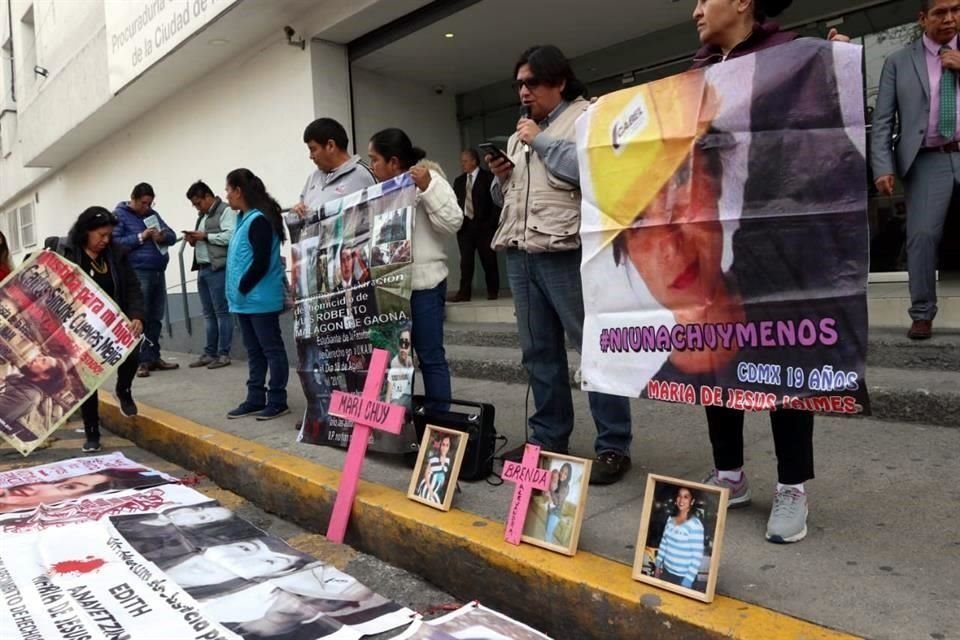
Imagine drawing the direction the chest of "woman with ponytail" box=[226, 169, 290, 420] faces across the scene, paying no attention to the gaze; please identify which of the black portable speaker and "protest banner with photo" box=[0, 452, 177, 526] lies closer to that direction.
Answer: the protest banner with photo

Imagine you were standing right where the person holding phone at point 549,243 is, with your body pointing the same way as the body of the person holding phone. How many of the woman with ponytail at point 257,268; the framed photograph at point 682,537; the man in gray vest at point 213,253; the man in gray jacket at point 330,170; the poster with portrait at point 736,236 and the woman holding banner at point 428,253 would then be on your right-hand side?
4

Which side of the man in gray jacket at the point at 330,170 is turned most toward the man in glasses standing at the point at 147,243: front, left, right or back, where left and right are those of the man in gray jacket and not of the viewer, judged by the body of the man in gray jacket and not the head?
right

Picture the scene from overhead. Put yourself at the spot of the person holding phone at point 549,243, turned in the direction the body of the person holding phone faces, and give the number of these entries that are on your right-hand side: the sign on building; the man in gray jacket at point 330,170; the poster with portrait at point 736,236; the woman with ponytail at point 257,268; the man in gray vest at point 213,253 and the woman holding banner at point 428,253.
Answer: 5

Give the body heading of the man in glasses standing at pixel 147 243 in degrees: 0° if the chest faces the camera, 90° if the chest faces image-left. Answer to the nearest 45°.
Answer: approximately 315°

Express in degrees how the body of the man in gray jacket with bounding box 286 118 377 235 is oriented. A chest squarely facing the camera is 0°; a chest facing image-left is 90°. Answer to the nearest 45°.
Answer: approximately 45°

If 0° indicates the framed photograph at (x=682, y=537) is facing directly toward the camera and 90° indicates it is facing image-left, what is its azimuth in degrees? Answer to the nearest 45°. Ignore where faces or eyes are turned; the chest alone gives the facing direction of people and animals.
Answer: approximately 0°

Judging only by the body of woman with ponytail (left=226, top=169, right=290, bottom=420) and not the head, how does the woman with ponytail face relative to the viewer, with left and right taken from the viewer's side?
facing to the left of the viewer

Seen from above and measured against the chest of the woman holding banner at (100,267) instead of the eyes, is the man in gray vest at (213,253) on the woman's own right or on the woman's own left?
on the woman's own left

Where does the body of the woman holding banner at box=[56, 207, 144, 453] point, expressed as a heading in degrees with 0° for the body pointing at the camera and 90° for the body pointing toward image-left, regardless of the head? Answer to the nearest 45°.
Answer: approximately 315°

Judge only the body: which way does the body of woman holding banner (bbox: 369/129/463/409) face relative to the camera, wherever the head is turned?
to the viewer's left
